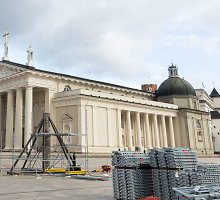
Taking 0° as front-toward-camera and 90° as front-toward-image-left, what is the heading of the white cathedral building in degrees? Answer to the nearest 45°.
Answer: approximately 45°
